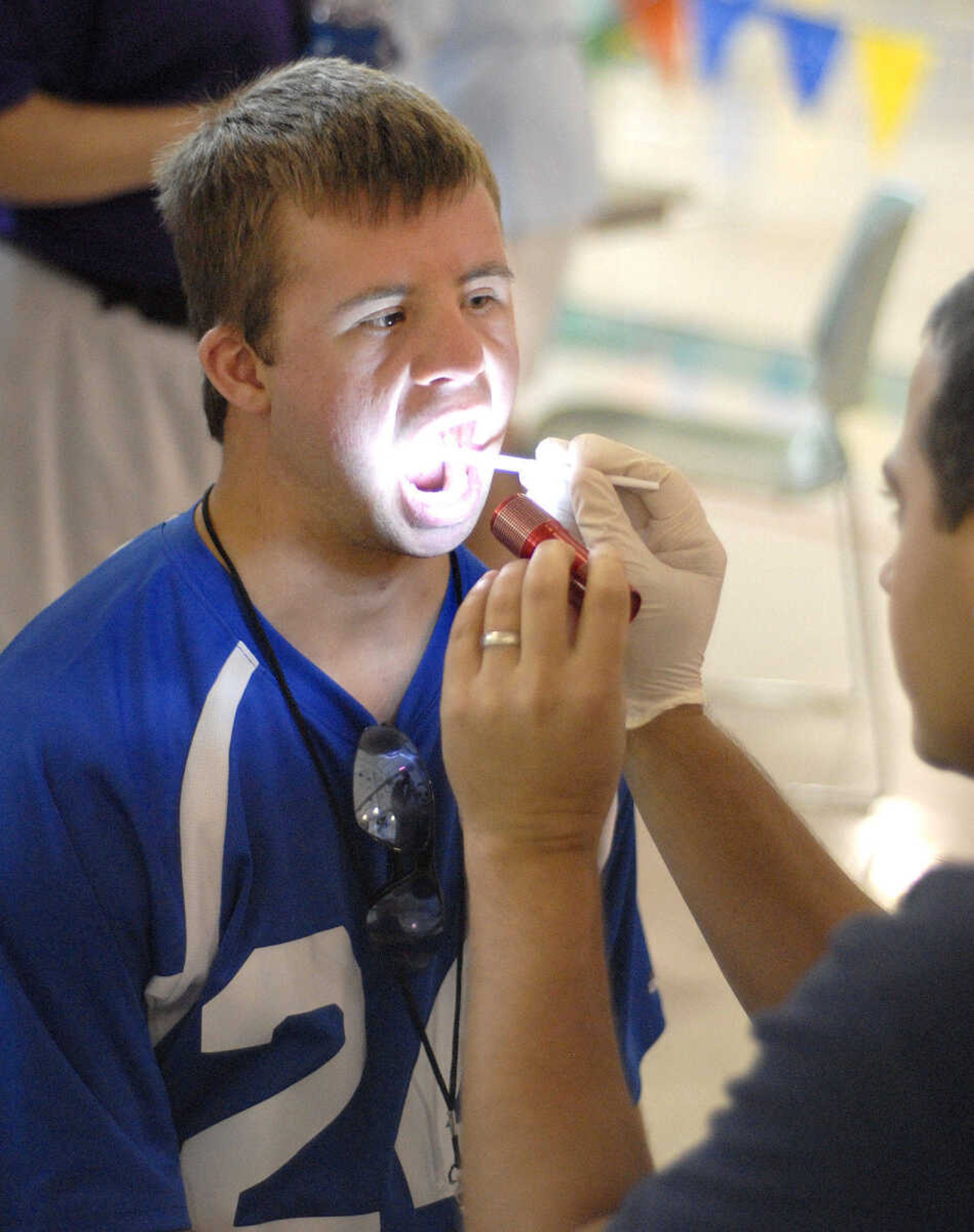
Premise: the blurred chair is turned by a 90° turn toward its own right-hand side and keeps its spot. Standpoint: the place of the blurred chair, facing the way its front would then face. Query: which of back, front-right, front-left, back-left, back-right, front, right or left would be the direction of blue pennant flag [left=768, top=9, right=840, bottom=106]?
front

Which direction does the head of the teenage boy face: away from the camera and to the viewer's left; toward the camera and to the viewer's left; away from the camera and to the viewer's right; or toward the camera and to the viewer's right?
toward the camera and to the viewer's right

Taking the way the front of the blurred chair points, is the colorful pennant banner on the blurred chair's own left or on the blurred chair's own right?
on the blurred chair's own right

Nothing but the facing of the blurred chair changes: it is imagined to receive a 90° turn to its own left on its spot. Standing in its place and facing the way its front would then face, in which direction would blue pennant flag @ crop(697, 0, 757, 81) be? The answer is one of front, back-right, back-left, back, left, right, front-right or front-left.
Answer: back

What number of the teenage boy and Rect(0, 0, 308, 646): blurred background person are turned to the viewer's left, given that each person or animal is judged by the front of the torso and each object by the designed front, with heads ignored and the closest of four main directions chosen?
0

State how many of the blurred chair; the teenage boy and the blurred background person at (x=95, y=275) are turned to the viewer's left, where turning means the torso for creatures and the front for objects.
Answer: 1

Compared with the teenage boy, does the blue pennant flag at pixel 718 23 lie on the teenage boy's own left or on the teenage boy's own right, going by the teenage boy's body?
on the teenage boy's own left

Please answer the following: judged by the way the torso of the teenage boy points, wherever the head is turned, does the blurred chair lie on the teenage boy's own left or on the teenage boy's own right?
on the teenage boy's own left

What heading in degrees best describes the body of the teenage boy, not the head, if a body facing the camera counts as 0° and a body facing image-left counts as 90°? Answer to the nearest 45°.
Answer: approximately 315°

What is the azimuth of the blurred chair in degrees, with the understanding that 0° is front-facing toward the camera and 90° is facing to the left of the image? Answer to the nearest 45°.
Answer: approximately 90°

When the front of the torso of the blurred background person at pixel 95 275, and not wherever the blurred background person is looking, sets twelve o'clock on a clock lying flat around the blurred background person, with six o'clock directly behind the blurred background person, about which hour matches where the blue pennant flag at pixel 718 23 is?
The blue pennant flag is roughly at 10 o'clock from the blurred background person.

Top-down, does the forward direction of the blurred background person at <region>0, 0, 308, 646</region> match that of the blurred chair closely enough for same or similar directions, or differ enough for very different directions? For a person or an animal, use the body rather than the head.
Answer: very different directions
